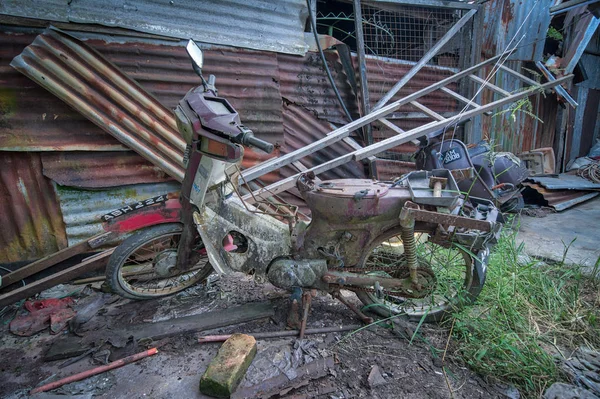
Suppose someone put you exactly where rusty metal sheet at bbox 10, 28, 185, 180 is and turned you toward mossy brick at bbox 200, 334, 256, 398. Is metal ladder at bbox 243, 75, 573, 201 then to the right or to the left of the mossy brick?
left

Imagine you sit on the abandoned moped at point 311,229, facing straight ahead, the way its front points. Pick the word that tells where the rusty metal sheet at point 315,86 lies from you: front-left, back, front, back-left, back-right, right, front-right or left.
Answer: right

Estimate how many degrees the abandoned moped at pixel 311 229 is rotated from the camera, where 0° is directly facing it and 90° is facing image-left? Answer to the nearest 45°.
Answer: approximately 90°

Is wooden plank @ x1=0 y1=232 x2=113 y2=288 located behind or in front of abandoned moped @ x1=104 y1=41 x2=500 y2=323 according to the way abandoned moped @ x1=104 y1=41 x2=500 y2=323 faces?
in front

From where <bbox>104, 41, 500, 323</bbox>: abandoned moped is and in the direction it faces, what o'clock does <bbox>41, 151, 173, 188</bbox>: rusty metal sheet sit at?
The rusty metal sheet is roughly at 1 o'clock from the abandoned moped.

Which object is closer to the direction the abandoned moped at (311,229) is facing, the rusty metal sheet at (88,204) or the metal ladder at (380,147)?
the rusty metal sheet

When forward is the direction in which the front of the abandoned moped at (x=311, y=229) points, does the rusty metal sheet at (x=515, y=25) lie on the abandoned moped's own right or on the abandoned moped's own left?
on the abandoned moped's own right

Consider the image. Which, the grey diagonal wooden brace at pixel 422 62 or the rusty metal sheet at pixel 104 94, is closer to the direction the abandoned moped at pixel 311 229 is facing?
the rusty metal sheet

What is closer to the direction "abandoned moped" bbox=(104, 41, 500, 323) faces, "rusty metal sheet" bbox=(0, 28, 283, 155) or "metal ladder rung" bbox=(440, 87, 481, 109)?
the rusty metal sheet

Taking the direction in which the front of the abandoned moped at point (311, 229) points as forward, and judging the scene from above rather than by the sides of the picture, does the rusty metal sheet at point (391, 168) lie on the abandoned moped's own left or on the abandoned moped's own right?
on the abandoned moped's own right

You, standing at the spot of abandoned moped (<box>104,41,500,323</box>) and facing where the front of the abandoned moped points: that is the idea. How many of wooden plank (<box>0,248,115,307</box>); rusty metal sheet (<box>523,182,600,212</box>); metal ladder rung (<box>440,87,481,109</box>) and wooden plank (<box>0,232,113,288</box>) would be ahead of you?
2

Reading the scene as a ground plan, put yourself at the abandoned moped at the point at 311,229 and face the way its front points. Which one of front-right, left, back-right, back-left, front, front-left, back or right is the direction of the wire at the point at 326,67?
right

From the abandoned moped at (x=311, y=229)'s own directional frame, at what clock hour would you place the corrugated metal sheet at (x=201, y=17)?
The corrugated metal sheet is roughly at 2 o'clock from the abandoned moped.

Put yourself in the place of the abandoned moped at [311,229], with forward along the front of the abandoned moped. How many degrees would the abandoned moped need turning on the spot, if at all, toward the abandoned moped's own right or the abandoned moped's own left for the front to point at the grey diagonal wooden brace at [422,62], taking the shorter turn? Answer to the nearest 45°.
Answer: approximately 135° to the abandoned moped's own right

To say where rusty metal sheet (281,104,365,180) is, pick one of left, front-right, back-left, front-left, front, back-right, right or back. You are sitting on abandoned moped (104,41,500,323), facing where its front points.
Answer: right
